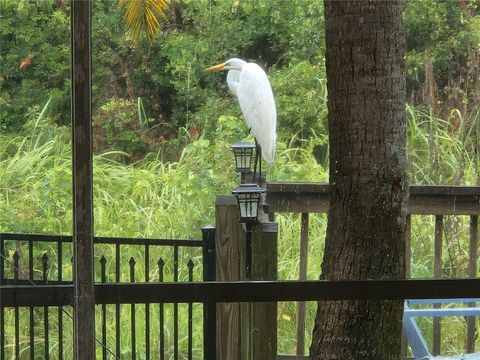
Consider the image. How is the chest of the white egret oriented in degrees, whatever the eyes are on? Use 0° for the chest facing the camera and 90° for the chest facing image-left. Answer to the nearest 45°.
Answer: approximately 90°

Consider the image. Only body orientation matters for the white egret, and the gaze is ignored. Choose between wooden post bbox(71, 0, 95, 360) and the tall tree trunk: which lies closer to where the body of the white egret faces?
the wooden post
